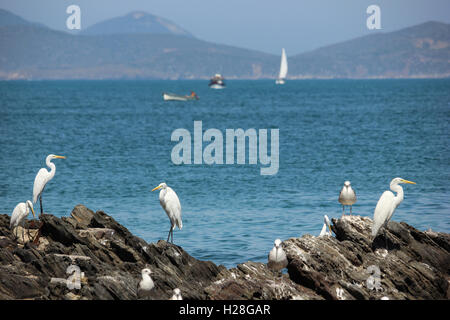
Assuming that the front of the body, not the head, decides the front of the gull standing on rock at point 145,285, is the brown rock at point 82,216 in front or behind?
behind

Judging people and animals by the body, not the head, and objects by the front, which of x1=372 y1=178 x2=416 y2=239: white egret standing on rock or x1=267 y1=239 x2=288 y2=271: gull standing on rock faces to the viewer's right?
the white egret standing on rock

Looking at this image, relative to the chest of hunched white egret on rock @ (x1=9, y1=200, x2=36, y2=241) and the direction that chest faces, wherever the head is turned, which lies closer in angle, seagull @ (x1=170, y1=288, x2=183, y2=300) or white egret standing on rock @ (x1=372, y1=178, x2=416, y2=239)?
the white egret standing on rock

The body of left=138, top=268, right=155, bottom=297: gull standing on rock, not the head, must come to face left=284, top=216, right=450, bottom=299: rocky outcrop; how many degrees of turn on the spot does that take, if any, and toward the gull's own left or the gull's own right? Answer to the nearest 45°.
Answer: approximately 45° to the gull's own left

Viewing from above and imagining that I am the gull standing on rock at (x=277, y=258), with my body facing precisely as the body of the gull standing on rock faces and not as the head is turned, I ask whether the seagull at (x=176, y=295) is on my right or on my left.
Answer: on my right

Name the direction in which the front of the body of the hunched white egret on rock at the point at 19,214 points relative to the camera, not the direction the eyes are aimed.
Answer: to the viewer's right

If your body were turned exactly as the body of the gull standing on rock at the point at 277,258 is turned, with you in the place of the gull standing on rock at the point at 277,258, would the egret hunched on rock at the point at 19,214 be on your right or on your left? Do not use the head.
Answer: on your right

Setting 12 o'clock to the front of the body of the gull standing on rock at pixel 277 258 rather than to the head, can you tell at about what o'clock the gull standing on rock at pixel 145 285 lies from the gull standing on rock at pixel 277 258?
the gull standing on rock at pixel 145 285 is roughly at 2 o'clock from the gull standing on rock at pixel 277 258.

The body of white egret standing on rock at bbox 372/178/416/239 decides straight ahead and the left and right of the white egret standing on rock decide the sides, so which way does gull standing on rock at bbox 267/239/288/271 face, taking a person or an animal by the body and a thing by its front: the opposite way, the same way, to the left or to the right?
to the right

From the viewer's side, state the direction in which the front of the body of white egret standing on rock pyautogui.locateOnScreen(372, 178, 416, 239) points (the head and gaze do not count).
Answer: to the viewer's right

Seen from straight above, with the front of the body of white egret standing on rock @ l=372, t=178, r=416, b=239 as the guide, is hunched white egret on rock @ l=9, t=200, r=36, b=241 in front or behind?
behind
